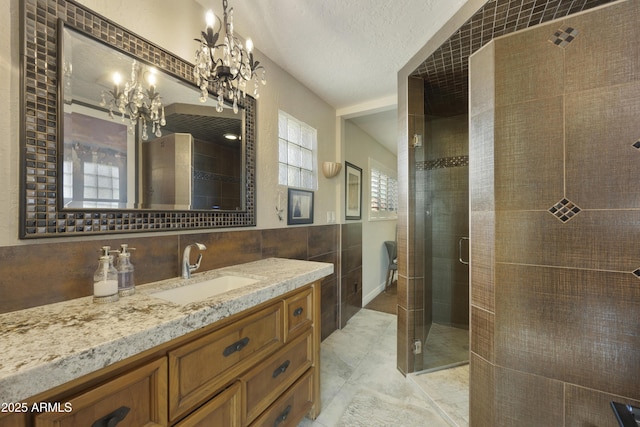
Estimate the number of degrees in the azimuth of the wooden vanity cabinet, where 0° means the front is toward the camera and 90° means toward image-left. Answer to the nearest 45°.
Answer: approximately 315°

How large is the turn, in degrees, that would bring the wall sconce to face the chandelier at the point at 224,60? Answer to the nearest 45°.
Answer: approximately 45° to its right

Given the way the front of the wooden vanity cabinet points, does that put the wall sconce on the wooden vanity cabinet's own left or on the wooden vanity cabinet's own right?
on the wooden vanity cabinet's own left

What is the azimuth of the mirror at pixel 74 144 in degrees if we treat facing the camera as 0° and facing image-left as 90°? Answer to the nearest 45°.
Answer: approximately 315°

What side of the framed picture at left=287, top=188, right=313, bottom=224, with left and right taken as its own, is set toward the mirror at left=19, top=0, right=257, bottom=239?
right

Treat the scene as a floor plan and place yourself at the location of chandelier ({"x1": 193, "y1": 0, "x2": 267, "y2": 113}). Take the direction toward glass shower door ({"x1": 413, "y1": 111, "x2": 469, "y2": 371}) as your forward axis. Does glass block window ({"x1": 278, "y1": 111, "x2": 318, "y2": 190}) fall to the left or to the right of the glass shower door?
left

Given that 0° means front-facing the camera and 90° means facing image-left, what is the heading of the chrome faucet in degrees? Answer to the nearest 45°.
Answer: approximately 315°

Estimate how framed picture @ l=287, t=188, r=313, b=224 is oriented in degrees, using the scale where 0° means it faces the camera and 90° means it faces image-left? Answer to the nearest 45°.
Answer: approximately 315°
